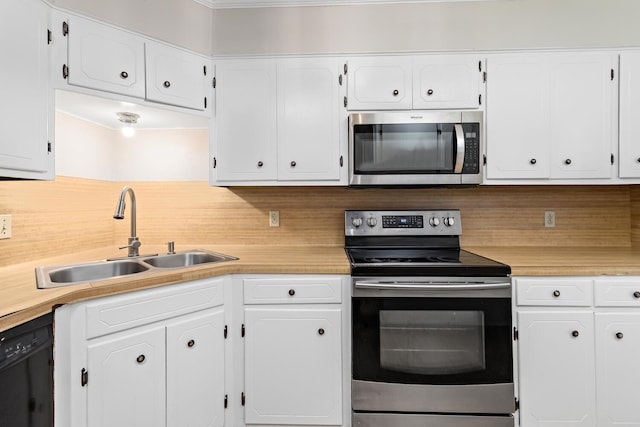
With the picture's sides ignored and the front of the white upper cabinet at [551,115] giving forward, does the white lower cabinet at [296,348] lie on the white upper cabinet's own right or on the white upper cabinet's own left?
on the white upper cabinet's own right

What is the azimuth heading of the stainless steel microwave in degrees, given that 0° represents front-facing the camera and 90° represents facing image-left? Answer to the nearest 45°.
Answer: approximately 0°

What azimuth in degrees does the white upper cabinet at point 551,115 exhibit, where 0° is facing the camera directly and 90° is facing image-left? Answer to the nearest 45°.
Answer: approximately 0°
